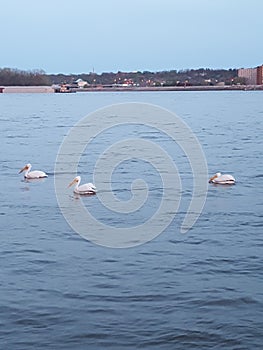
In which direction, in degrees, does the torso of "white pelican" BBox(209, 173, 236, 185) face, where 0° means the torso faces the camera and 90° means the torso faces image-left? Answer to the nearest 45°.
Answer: approximately 90°
